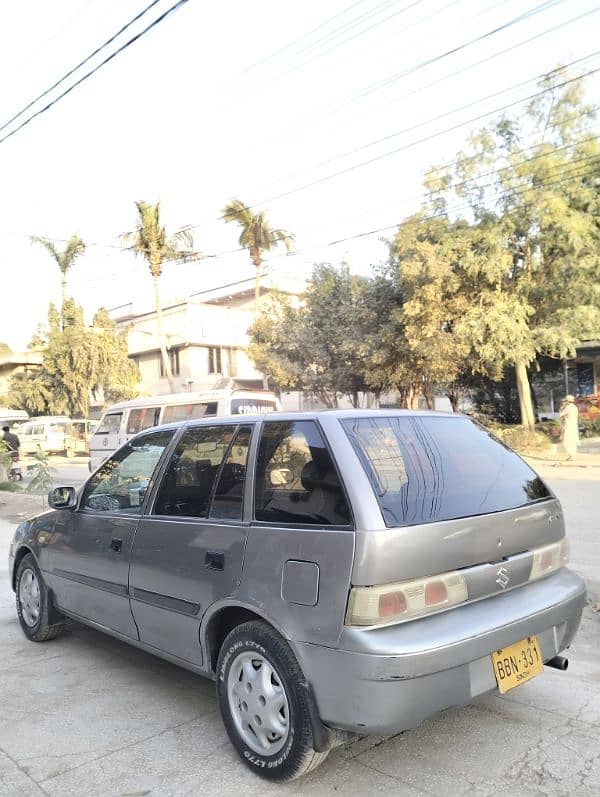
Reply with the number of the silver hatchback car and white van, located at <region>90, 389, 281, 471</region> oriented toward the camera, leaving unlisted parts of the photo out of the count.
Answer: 0

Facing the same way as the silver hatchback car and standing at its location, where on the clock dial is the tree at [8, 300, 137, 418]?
The tree is roughly at 1 o'clock from the silver hatchback car.

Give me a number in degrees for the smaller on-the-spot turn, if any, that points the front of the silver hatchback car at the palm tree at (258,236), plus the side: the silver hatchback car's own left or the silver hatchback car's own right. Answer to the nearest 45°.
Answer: approximately 45° to the silver hatchback car's own right

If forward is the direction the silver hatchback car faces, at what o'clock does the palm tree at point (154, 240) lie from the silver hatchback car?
The palm tree is roughly at 1 o'clock from the silver hatchback car.

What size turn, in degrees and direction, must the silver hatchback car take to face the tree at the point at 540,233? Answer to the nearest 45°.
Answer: approximately 90° to its right

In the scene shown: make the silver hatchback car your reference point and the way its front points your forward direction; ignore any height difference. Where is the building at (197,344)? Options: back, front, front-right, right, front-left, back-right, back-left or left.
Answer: front-right

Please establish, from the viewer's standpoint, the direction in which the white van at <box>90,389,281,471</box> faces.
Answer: facing away from the viewer and to the left of the viewer

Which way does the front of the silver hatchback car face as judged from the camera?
facing away from the viewer and to the left of the viewer
